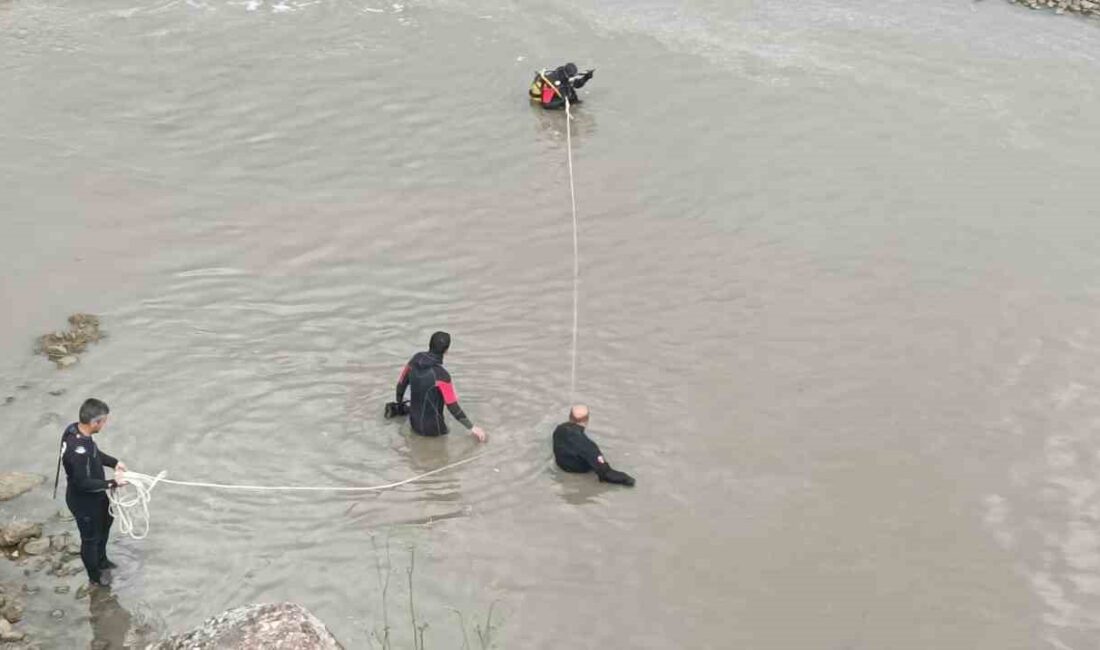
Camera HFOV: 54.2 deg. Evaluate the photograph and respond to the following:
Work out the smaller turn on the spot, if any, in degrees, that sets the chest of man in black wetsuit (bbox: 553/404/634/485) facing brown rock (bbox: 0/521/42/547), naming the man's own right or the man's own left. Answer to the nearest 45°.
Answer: approximately 135° to the man's own left

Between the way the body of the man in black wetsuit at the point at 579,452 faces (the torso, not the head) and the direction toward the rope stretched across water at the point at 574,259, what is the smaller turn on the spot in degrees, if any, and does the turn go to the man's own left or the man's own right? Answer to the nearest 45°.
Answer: approximately 45° to the man's own left

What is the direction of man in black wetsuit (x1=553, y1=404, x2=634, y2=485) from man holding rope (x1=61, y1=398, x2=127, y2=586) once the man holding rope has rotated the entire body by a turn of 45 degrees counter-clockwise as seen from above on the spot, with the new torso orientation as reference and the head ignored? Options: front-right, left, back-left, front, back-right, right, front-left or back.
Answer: front-right

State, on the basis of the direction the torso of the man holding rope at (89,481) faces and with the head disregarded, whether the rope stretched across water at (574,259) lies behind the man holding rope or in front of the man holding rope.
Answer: in front

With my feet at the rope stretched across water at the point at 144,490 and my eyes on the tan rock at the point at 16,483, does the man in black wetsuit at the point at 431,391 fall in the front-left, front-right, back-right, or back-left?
back-right

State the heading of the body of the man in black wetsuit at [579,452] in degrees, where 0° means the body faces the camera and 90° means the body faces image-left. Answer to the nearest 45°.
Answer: approximately 225°

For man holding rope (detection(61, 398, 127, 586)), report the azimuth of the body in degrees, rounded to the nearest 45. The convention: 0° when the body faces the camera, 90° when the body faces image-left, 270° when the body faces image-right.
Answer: approximately 270°

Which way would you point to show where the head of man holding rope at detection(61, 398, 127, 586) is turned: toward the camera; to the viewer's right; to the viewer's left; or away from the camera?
to the viewer's right

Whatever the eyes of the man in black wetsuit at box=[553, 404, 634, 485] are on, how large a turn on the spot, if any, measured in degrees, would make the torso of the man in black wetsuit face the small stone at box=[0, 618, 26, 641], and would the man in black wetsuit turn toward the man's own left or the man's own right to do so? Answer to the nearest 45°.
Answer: approximately 180°

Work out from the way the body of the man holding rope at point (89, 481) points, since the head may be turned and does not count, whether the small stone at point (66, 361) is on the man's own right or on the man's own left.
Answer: on the man's own left

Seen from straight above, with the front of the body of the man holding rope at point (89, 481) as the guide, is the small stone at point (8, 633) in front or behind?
behind

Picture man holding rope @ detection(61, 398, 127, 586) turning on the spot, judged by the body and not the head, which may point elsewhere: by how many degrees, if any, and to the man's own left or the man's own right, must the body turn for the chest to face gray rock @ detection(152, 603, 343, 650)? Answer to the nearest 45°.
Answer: approximately 90° to the man's own right
